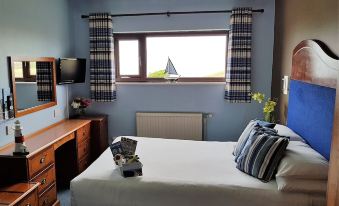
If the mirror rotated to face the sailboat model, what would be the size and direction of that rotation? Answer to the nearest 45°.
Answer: approximately 45° to its left

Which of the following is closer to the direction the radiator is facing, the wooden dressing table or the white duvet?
the white duvet

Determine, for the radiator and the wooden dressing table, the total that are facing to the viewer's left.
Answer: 0

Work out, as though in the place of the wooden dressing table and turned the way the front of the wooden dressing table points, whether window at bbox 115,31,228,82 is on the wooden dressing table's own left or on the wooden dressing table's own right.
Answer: on the wooden dressing table's own left

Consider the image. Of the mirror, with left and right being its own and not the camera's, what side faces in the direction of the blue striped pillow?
front

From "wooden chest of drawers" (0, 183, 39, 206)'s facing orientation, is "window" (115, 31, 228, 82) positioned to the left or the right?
on its left

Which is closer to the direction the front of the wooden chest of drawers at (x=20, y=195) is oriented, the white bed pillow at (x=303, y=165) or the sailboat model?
the white bed pillow

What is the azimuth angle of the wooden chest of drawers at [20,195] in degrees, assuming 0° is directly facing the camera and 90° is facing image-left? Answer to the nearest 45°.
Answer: approximately 315°

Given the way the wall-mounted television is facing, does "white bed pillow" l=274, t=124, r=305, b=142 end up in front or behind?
in front

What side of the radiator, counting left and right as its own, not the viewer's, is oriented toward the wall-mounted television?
right

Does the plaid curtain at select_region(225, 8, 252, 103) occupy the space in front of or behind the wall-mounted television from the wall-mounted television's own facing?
in front

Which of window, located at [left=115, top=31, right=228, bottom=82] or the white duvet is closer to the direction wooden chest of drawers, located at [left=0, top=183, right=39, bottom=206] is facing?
the white duvet

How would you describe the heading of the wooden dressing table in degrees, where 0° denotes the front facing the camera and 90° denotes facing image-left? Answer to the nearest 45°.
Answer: approximately 315°
